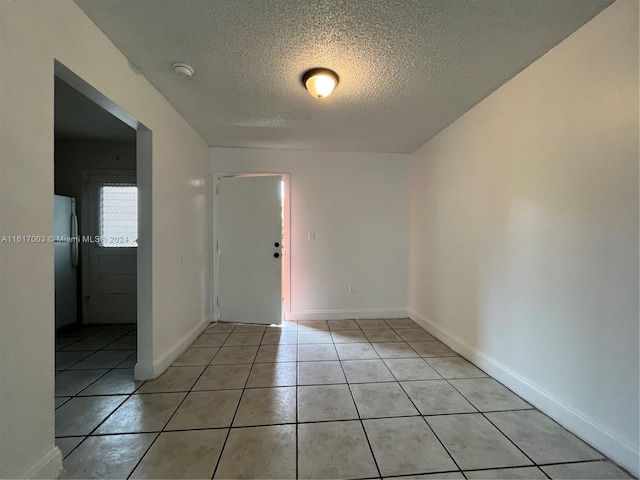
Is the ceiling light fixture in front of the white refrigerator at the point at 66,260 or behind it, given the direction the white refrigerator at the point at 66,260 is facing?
in front

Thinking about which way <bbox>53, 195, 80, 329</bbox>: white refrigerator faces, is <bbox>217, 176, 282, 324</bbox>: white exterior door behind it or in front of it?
in front

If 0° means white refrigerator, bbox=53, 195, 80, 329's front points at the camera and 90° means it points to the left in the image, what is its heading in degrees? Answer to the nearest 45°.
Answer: approximately 315°

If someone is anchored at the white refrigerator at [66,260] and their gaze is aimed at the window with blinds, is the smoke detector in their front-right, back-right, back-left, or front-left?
front-right

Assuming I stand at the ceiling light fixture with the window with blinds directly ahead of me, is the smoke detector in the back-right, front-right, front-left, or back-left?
front-left

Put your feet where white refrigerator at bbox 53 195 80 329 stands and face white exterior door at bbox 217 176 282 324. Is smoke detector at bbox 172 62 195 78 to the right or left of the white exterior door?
right
